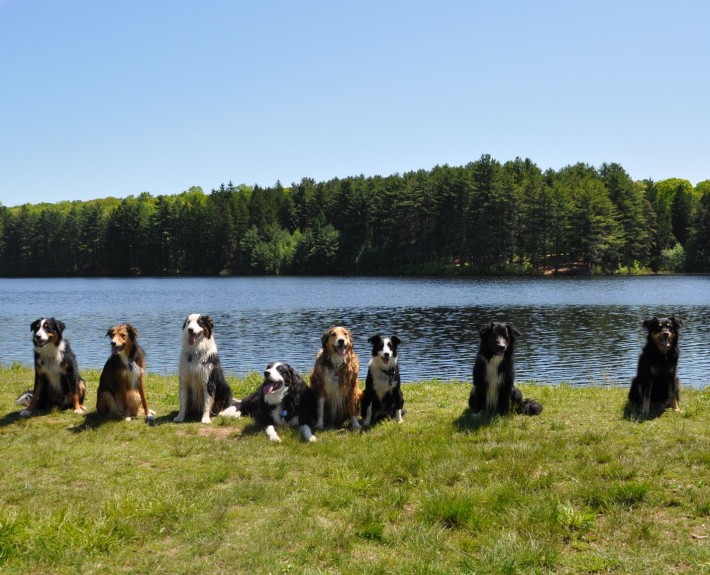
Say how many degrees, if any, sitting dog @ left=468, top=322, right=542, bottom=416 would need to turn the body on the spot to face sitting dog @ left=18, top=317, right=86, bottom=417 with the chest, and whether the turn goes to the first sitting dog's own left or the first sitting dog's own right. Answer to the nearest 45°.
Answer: approximately 90° to the first sitting dog's own right

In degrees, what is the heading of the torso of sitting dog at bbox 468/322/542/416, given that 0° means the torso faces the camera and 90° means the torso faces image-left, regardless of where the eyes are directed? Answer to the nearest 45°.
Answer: approximately 0°

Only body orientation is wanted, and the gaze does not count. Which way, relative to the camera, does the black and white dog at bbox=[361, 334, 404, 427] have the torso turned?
toward the camera

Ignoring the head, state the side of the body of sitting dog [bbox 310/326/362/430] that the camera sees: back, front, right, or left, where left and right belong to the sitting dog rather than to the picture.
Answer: front

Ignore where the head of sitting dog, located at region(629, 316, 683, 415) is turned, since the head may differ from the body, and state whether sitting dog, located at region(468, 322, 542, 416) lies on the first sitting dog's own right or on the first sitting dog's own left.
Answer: on the first sitting dog's own right

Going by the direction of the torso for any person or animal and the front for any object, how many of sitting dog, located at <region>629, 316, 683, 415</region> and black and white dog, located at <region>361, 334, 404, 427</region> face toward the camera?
2

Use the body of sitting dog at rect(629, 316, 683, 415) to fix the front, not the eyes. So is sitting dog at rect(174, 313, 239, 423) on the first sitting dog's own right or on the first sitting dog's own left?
on the first sitting dog's own right

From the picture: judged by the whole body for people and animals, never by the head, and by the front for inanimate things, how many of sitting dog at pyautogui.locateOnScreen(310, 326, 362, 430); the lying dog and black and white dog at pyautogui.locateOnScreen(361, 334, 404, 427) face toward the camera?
3

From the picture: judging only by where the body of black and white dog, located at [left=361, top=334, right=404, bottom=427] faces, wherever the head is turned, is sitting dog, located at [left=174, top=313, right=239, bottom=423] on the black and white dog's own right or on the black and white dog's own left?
on the black and white dog's own right

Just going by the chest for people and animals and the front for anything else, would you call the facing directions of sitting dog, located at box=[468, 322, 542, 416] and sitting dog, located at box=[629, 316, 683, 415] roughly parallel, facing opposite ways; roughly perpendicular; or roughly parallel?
roughly parallel

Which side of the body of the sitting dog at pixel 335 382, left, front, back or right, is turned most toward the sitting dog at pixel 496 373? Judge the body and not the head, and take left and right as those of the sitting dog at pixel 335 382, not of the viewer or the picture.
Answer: left

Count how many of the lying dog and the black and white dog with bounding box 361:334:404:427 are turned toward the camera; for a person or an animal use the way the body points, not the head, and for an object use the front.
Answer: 2

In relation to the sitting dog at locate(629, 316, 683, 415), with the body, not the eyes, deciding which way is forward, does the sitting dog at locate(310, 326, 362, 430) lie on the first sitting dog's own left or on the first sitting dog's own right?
on the first sitting dog's own right

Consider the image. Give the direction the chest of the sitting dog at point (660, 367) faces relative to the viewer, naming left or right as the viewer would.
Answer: facing the viewer
